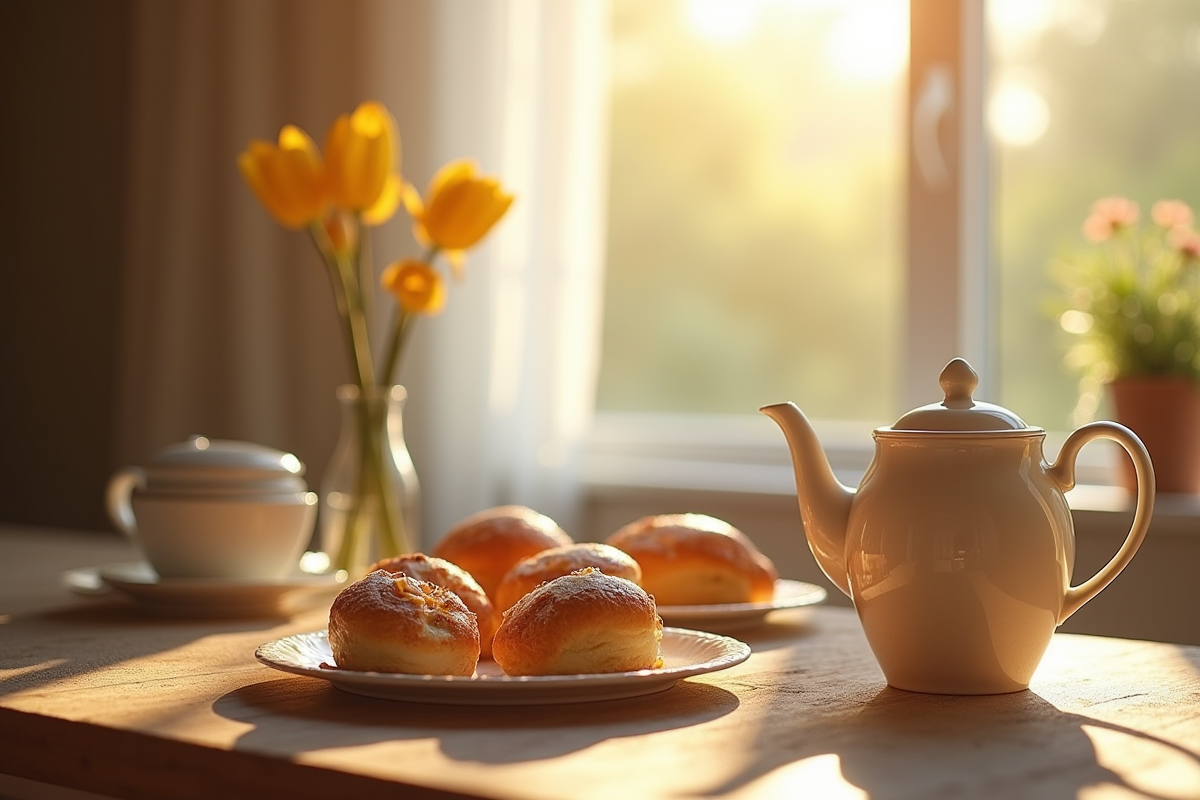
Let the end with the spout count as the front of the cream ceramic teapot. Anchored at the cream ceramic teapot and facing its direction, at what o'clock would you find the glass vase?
The glass vase is roughly at 1 o'clock from the cream ceramic teapot.

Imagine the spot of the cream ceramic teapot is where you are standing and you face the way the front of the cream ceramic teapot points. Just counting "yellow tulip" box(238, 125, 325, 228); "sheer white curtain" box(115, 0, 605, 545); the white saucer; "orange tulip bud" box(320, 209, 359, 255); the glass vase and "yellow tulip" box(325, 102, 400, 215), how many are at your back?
0

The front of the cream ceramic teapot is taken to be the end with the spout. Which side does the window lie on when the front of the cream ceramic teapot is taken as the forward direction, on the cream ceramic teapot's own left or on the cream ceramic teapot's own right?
on the cream ceramic teapot's own right

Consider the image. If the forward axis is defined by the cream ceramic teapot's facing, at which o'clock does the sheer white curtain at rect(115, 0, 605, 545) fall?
The sheer white curtain is roughly at 2 o'clock from the cream ceramic teapot.

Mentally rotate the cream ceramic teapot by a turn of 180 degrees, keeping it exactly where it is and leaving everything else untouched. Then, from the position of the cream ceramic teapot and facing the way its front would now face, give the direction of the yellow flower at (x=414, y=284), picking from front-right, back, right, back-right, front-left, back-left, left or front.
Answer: back-left

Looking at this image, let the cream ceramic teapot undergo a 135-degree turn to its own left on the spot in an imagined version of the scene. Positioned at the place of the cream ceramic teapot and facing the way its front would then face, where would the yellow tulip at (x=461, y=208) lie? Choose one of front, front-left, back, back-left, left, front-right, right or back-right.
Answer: back

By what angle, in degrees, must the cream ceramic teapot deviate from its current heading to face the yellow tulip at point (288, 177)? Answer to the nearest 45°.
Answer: approximately 45° to its right

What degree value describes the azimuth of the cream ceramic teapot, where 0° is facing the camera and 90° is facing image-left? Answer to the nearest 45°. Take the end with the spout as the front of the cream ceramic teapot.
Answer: approximately 90°

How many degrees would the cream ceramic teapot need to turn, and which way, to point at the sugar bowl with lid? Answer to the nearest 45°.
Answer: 0° — it already faces it

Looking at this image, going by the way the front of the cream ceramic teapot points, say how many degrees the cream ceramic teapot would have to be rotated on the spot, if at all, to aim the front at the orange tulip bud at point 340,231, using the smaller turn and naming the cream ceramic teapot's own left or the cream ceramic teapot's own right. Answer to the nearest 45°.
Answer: approximately 45° to the cream ceramic teapot's own right
